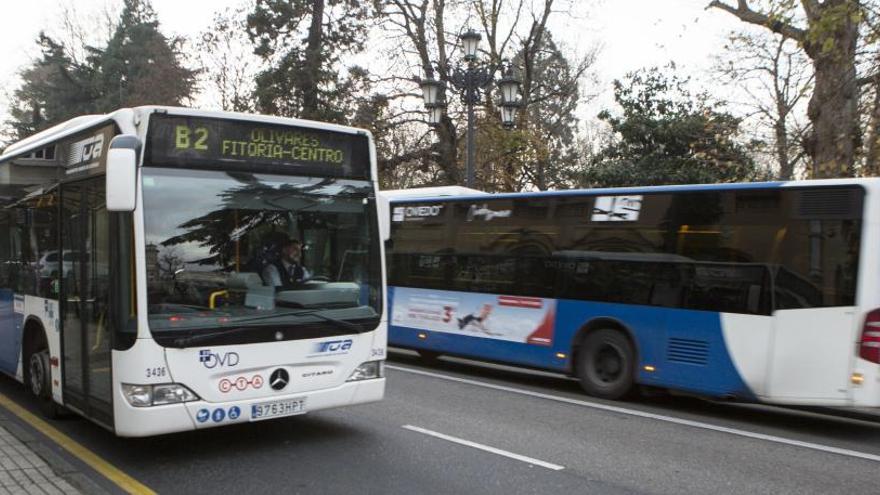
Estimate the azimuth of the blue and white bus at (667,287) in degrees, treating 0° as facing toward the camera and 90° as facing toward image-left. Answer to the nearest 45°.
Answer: approximately 135°

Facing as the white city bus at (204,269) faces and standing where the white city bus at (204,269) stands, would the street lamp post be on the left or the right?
on its left

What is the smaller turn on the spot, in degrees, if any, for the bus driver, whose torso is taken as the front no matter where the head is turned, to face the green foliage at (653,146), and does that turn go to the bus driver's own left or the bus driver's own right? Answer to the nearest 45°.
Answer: approximately 90° to the bus driver's own left

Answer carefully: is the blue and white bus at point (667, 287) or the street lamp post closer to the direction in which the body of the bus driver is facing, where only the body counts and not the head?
the blue and white bus
